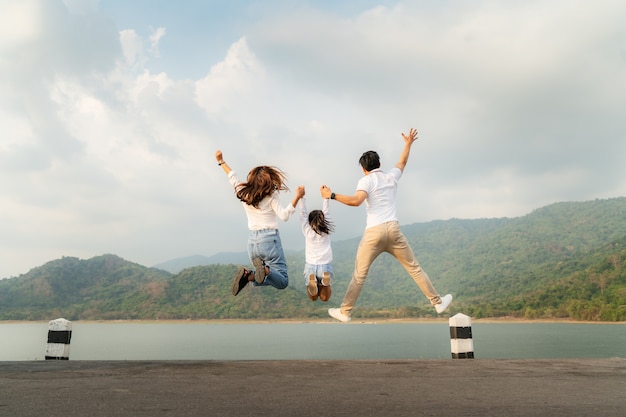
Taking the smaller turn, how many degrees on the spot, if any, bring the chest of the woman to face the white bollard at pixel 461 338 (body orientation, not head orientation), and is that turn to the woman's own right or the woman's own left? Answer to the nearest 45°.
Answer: approximately 45° to the woman's own right

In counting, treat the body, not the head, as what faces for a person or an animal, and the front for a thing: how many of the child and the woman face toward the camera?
0

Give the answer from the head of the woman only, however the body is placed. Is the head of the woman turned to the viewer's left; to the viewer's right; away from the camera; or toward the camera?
away from the camera

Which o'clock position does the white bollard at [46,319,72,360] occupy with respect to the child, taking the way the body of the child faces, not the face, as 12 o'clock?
The white bollard is roughly at 9 o'clock from the child.

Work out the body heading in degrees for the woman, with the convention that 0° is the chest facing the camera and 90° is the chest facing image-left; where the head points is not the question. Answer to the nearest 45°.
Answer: approximately 225°

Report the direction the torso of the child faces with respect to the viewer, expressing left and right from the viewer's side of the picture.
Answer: facing away from the viewer

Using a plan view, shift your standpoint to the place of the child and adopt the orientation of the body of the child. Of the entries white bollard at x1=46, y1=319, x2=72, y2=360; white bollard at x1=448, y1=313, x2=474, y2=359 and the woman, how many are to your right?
1

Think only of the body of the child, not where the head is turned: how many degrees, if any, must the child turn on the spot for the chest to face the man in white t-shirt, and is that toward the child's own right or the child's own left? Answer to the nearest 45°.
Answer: approximately 135° to the child's own right

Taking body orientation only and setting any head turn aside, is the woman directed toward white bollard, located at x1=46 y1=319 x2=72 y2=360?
no

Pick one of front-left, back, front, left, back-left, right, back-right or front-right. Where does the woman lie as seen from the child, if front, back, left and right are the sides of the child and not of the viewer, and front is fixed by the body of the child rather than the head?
back-left

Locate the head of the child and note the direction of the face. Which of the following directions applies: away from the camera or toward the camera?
away from the camera

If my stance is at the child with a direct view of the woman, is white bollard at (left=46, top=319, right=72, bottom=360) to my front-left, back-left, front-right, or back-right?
front-right

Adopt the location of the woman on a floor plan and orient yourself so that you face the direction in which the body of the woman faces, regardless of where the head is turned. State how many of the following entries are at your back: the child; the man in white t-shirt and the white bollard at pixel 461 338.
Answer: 0

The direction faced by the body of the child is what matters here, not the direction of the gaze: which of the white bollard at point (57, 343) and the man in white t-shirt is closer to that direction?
the white bollard

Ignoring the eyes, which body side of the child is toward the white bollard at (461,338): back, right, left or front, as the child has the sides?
right
